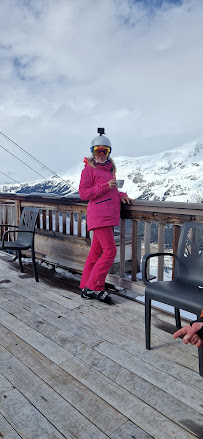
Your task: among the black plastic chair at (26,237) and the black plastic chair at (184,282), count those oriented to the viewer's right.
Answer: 0

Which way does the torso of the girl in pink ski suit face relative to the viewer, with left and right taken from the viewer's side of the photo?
facing the viewer and to the right of the viewer

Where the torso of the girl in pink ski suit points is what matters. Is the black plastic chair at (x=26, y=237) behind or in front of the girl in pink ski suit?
behind

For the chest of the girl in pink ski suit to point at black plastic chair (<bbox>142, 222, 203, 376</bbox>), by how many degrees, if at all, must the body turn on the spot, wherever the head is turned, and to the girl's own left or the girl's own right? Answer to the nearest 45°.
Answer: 0° — they already face it

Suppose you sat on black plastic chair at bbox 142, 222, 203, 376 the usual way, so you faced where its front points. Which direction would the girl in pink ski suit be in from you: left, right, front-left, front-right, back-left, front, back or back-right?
right

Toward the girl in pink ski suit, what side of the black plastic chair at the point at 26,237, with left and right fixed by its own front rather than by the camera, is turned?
left

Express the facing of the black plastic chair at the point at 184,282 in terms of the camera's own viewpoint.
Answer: facing the viewer and to the left of the viewer

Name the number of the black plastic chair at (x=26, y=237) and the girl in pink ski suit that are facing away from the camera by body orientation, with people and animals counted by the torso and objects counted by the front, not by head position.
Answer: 0

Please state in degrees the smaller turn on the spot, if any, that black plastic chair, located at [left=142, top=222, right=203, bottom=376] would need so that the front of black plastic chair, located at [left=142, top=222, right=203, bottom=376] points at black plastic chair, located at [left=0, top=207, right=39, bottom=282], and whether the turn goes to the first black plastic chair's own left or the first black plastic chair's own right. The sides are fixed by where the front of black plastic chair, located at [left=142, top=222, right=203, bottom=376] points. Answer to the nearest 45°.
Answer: approximately 90° to the first black plastic chair's own right

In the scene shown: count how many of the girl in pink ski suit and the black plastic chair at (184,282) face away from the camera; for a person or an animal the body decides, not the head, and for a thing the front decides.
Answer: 0
